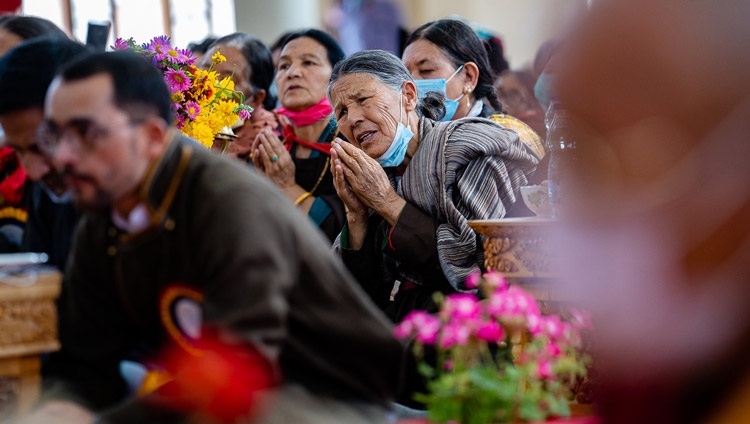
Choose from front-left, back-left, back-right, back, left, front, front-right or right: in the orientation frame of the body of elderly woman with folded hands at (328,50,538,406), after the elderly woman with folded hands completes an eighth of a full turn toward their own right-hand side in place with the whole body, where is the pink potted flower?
left

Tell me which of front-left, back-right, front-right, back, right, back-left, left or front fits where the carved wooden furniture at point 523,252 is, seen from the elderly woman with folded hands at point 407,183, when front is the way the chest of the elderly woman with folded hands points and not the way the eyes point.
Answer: left

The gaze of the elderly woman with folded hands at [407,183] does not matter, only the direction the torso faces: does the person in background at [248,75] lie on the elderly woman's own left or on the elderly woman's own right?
on the elderly woman's own right

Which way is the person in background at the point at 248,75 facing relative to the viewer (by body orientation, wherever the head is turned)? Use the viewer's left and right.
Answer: facing the viewer and to the left of the viewer

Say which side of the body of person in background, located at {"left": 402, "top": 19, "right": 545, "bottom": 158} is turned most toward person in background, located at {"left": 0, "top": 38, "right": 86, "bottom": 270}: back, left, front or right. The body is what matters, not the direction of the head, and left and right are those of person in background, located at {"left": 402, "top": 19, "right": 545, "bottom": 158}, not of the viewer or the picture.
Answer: front

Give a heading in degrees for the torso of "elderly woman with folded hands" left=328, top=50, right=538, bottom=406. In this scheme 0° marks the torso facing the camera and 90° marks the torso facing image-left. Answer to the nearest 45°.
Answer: approximately 45°

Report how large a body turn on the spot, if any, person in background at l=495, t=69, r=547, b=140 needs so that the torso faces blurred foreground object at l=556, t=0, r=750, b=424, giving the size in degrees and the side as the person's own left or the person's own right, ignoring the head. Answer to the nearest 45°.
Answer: approximately 45° to the person's own left

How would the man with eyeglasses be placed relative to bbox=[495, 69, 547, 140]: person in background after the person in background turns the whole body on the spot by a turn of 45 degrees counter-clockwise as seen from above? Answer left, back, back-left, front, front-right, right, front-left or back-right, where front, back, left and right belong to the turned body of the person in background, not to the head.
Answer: front

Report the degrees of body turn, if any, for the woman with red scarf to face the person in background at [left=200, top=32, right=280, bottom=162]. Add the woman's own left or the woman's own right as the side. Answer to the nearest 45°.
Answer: approximately 90° to the woman's own right

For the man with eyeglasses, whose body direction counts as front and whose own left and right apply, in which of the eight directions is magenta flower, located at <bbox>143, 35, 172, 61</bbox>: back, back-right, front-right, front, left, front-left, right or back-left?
back-right
